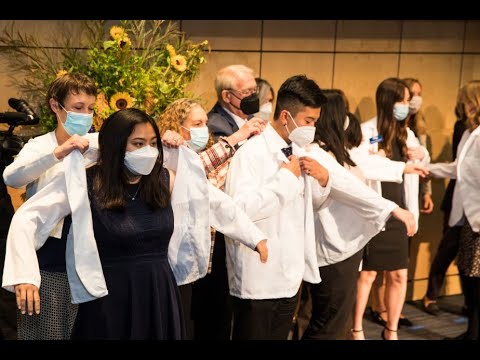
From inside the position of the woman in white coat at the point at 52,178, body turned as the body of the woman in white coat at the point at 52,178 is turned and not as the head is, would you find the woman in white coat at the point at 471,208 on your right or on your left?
on your left

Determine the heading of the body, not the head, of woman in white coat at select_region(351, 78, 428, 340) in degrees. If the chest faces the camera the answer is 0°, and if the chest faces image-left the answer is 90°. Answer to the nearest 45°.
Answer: approximately 315°

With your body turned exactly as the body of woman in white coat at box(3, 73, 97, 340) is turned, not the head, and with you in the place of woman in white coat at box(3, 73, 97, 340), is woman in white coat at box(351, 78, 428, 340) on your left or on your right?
on your left

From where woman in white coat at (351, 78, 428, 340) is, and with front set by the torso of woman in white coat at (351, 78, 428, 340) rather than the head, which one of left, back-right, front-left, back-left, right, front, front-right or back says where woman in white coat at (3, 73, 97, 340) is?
right

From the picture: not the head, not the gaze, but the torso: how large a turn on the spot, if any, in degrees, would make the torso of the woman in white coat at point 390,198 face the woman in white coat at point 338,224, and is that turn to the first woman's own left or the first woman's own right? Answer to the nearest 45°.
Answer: approximately 45° to the first woman's own right

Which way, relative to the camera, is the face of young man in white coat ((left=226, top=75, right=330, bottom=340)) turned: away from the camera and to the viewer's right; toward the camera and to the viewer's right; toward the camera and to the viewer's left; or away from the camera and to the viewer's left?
toward the camera and to the viewer's right

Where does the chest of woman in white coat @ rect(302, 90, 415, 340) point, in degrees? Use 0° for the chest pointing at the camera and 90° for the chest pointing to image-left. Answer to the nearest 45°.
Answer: approximately 225°

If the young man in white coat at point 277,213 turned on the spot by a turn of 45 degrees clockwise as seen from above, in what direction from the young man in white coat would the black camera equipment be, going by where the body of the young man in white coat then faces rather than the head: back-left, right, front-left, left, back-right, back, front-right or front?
right

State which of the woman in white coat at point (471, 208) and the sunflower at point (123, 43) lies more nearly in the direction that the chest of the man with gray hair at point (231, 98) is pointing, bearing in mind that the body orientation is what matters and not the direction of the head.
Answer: the woman in white coat
